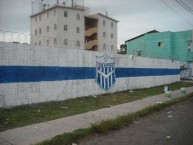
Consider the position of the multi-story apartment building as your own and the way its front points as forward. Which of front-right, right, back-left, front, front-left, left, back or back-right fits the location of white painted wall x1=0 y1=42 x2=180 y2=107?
front-right

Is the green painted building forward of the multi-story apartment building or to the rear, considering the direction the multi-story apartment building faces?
forward

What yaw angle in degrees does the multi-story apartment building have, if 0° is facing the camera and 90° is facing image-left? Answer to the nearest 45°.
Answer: approximately 315°
